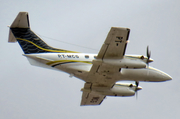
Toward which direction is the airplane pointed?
to the viewer's right
